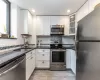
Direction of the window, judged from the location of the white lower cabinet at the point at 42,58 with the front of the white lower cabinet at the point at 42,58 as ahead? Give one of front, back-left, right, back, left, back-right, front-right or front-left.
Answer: front-right

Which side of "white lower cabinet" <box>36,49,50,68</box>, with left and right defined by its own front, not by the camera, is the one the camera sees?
front

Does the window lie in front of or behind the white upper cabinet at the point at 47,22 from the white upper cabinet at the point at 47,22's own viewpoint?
in front

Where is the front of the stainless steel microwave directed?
toward the camera

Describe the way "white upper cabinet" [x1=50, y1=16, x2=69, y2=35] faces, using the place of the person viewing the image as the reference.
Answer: facing the viewer

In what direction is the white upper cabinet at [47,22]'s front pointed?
toward the camera

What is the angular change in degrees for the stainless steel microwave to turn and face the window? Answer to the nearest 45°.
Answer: approximately 45° to its right

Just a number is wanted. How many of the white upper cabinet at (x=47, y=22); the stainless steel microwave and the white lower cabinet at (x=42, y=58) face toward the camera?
3

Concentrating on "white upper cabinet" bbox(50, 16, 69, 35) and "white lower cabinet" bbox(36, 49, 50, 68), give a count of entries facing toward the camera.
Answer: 2
